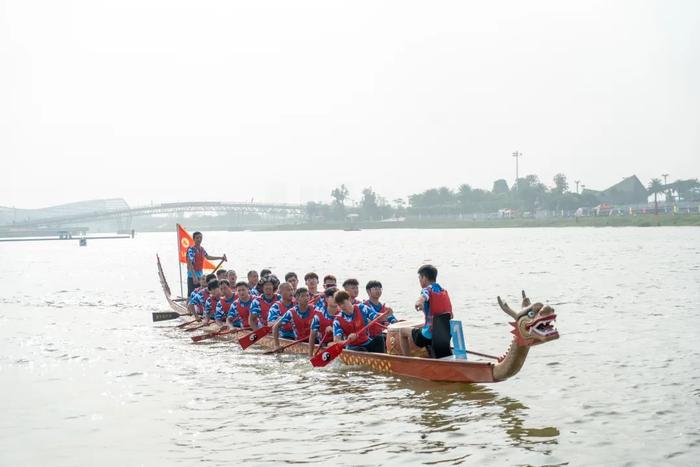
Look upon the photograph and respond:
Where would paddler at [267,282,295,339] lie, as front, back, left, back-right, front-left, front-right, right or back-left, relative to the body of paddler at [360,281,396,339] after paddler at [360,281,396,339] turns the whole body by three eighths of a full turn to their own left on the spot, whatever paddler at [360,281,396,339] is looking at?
front-left

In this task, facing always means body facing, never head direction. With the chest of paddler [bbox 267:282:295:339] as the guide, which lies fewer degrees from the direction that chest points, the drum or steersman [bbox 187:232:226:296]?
the drum

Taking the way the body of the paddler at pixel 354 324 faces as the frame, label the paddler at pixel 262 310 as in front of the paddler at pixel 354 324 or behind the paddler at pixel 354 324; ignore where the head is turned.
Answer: behind

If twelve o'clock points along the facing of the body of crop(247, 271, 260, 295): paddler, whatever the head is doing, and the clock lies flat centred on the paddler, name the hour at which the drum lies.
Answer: The drum is roughly at 1 o'clock from the paddler.

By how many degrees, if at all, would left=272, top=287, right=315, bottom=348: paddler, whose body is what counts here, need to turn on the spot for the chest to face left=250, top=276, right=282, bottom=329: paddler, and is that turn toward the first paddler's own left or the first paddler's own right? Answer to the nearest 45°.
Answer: approximately 180°

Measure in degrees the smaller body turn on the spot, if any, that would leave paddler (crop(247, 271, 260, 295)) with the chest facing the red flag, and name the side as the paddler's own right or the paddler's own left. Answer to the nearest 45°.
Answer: approximately 135° to the paddler's own left

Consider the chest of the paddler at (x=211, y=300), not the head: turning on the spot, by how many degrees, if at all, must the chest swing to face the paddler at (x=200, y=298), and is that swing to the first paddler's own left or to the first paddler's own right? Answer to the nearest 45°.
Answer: approximately 135° to the first paddler's own left

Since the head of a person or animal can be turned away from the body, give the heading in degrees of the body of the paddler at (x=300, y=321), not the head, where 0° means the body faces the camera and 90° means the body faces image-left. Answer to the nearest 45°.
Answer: approximately 315°

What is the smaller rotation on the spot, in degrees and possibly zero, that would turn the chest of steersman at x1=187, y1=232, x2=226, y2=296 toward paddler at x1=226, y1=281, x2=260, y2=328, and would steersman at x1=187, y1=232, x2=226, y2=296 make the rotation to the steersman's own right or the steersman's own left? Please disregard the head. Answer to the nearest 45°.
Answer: approximately 45° to the steersman's own right

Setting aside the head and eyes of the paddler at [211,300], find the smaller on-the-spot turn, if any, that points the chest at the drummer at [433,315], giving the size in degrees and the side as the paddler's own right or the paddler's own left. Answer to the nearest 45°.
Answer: approximately 45° to the paddler's own right

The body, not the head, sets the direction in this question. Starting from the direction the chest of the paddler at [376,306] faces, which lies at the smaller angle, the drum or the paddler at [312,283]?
the drum
